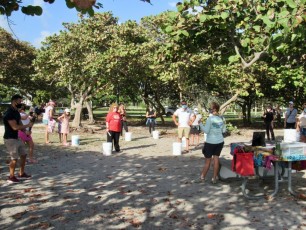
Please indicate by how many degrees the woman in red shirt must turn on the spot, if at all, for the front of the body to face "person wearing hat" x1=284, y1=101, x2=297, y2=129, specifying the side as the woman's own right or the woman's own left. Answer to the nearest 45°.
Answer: approximately 45° to the woman's own left

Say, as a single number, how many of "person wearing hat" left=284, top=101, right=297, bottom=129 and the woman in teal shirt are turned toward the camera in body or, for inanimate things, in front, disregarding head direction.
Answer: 1

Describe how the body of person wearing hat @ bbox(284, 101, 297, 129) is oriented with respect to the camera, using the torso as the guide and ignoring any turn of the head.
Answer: toward the camera

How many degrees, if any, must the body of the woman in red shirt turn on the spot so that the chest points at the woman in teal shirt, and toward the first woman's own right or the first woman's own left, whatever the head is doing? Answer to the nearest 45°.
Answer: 0° — they already face them

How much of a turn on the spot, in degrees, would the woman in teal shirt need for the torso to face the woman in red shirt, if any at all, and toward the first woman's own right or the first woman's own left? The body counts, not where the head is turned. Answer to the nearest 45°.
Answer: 0° — they already face them

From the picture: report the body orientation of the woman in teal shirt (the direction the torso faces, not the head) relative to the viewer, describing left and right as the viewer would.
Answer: facing away from the viewer and to the left of the viewer

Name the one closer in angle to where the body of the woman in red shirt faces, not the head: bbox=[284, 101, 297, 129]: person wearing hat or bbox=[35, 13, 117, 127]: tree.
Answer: the person wearing hat

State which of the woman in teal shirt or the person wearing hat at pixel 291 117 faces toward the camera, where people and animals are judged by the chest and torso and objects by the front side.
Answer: the person wearing hat

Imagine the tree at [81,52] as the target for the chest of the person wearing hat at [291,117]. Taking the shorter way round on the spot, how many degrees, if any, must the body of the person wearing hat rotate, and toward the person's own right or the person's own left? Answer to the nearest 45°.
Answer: approximately 90° to the person's own right

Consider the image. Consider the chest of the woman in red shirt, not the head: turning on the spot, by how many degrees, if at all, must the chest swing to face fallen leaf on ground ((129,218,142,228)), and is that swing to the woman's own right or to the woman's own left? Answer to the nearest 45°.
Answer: approximately 45° to the woman's own right

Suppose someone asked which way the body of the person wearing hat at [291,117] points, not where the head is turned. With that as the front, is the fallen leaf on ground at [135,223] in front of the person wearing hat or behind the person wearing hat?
in front

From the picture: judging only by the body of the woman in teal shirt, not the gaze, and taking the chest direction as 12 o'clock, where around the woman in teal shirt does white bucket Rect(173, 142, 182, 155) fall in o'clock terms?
The white bucket is roughly at 1 o'clock from the woman in teal shirt.
